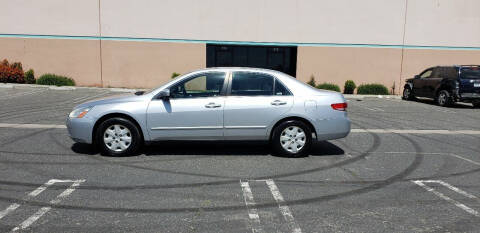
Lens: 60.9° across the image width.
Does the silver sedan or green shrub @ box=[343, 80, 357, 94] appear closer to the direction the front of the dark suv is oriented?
the green shrub

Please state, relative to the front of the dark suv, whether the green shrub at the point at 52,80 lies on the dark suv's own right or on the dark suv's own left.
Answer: on the dark suv's own left

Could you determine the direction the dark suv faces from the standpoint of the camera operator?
facing away from the viewer and to the left of the viewer

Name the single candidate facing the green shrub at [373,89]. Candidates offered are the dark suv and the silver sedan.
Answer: the dark suv

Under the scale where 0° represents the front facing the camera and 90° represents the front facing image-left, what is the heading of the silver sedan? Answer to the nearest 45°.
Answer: approximately 90°

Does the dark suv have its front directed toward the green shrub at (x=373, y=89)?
yes

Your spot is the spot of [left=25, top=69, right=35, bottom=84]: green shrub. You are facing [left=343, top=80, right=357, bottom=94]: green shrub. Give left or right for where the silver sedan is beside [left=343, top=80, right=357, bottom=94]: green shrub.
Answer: right

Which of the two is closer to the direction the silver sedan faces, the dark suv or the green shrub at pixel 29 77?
the green shrub
